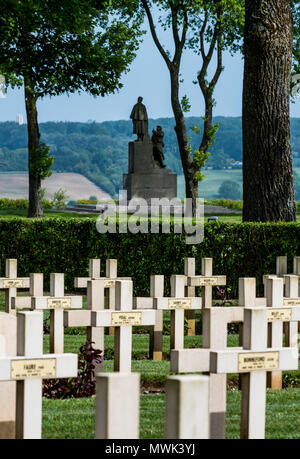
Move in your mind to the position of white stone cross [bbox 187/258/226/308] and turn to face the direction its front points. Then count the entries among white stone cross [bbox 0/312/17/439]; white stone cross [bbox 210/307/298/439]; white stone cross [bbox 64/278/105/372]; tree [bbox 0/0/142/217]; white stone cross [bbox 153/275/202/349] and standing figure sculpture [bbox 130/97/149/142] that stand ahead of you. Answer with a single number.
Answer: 4

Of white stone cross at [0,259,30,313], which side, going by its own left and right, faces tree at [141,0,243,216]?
back

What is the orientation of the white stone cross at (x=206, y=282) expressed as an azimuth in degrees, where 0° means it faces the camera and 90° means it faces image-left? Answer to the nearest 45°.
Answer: approximately 0°

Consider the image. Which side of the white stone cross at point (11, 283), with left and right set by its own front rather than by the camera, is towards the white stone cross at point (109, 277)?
left

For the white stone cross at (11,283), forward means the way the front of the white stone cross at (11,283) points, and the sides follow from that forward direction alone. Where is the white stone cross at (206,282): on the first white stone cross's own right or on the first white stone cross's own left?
on the first white stone cross's own left

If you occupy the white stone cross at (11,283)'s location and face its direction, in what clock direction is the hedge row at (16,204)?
The hedge row is roughly at 6 o'clock from the white stone cross.

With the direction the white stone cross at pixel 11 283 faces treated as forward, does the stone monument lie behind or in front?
behind

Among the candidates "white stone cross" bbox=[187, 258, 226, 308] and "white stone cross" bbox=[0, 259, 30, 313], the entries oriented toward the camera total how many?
2

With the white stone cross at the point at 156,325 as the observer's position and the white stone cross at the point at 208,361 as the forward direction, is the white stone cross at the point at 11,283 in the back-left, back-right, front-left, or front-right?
back-right
